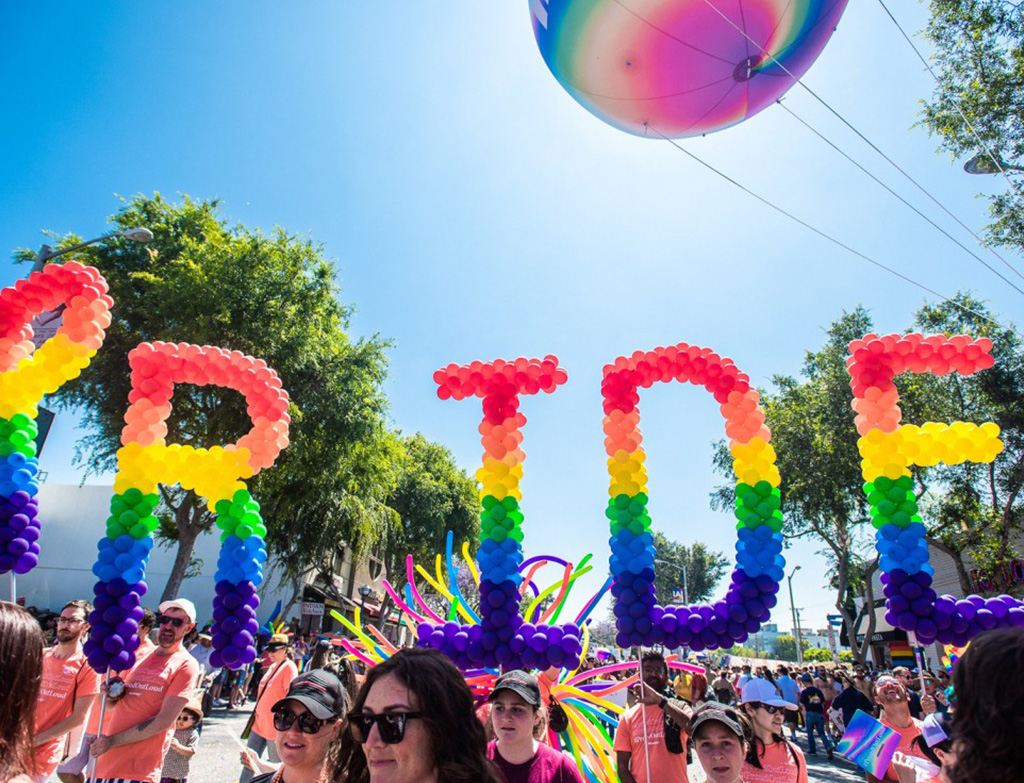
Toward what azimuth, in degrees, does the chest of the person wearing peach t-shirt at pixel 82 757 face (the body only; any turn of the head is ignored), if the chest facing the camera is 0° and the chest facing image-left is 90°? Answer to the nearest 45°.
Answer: approximately 45°

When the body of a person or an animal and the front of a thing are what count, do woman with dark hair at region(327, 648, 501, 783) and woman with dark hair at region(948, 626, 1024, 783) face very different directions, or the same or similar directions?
very different directions

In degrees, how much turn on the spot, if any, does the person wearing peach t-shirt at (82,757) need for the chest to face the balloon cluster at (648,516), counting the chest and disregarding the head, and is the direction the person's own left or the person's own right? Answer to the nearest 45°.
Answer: approximately 90° to the person's own left

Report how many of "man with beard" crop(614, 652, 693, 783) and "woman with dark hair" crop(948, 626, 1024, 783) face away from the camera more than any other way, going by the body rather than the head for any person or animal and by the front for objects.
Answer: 1

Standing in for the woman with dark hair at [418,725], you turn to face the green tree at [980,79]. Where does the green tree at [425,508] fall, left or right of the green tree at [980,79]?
left

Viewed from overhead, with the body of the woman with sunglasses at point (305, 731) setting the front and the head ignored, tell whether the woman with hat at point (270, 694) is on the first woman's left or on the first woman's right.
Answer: on the first woman's right

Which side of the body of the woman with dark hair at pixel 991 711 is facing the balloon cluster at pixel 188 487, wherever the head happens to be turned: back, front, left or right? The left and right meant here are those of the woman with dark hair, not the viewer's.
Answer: left

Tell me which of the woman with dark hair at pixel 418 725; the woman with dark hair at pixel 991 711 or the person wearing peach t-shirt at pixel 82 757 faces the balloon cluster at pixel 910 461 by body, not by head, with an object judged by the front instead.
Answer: the woman with dark hair at pixel 991 711

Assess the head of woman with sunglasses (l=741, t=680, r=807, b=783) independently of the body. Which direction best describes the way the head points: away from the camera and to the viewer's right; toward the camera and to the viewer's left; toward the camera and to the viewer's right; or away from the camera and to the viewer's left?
toward the camera and to the viewer's right
